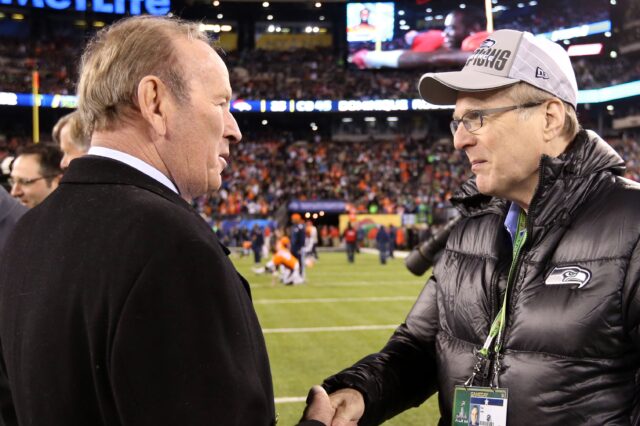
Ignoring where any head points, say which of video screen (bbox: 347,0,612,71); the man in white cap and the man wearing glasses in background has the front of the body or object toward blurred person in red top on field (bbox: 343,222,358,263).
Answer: the video screen

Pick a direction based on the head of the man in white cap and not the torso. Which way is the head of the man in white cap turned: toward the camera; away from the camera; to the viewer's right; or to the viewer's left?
to the viewer's left

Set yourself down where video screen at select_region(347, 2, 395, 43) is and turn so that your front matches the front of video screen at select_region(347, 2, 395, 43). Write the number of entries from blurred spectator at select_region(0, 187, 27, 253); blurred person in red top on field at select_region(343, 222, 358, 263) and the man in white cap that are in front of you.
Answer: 3

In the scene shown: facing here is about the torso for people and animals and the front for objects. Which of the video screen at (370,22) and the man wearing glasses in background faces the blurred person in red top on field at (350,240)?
the video screen

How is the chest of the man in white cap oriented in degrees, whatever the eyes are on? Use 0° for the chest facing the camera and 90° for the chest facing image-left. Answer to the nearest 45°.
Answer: approximately 45°

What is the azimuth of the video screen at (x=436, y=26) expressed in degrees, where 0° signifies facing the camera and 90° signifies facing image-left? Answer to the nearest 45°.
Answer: approximately 0°

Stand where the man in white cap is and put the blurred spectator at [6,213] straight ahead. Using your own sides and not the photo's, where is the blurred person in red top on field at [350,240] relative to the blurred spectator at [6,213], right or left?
right
